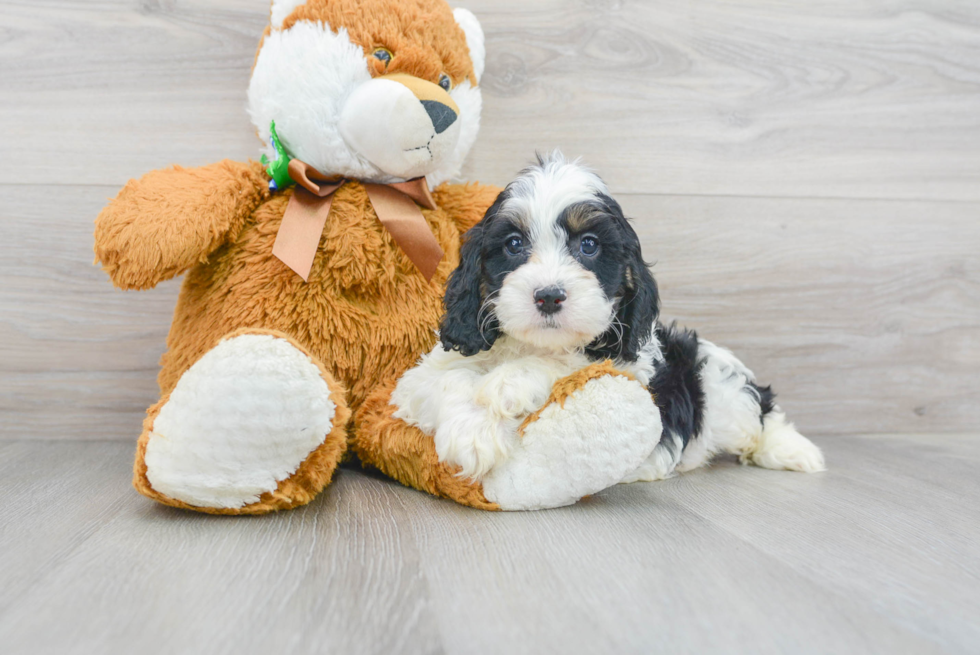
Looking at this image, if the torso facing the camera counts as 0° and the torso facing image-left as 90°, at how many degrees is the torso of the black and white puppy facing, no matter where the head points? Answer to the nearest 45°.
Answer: approximately 45°
